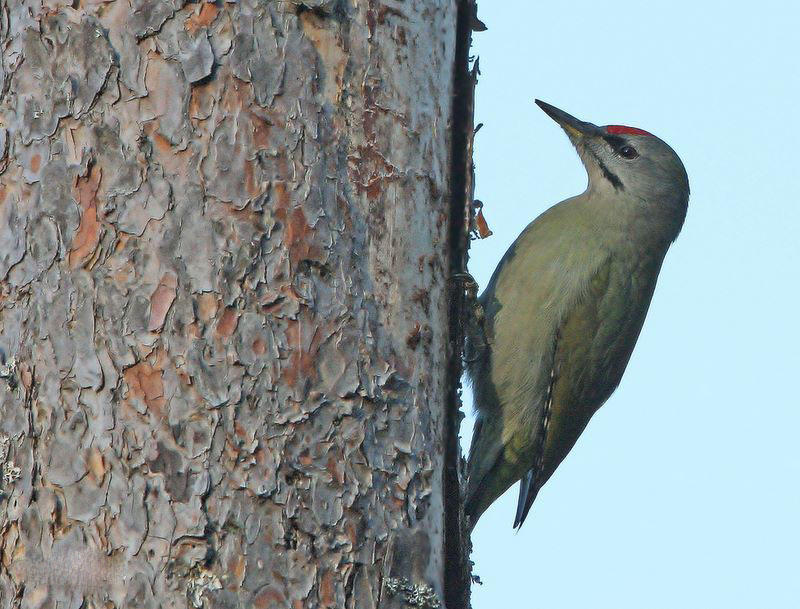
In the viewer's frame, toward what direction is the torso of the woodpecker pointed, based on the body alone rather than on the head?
to the viewer's left
